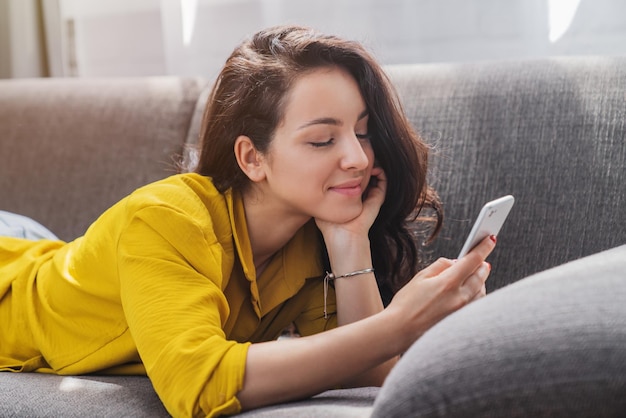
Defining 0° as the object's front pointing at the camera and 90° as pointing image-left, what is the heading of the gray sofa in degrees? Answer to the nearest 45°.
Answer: approximately 0°
